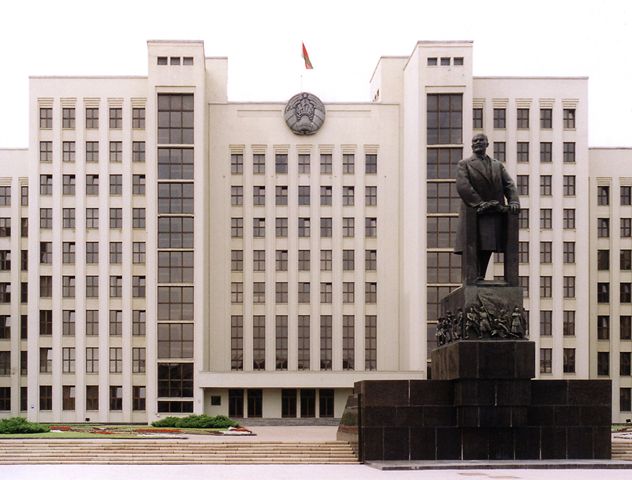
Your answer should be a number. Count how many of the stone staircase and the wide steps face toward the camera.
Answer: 2

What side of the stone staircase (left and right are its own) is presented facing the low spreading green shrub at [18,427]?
right

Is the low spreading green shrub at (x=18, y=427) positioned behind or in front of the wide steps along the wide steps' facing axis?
behind

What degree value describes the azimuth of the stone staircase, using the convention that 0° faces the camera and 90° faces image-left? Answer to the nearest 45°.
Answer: approximately 0°

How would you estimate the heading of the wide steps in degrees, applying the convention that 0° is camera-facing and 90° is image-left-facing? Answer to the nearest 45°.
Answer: approximately 0°
